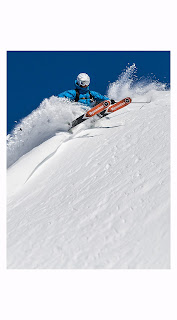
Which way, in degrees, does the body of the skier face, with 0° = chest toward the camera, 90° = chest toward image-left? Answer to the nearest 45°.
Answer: approximately 0°
